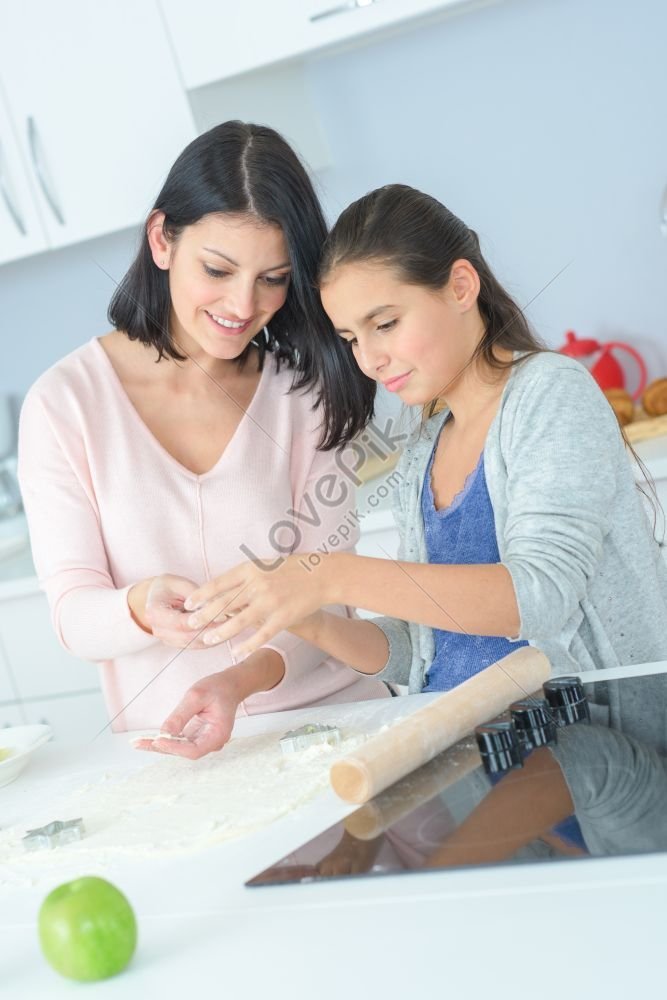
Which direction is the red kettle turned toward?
to the viewer's left

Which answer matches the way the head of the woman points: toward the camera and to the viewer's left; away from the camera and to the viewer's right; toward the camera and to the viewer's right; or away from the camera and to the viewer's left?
toward the camera and to the viewer's right

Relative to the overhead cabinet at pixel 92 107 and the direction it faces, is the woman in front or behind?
in front

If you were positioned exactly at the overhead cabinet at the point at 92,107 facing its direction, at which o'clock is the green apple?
The green apple is roughly at 12 o'clock from the overhead cabinet.

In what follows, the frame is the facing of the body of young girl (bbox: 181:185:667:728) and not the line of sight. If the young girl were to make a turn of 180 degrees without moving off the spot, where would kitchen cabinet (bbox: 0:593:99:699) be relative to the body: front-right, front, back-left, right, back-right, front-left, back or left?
left

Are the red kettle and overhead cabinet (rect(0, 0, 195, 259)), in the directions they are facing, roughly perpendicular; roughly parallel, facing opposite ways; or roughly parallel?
roughly perpendicular

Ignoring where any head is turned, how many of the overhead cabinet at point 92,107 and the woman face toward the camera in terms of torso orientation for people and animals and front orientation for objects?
2

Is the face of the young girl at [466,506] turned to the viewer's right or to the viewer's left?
to the viewer's left

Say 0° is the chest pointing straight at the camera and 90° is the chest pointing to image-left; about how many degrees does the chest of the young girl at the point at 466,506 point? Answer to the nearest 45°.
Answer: approximately 45°
